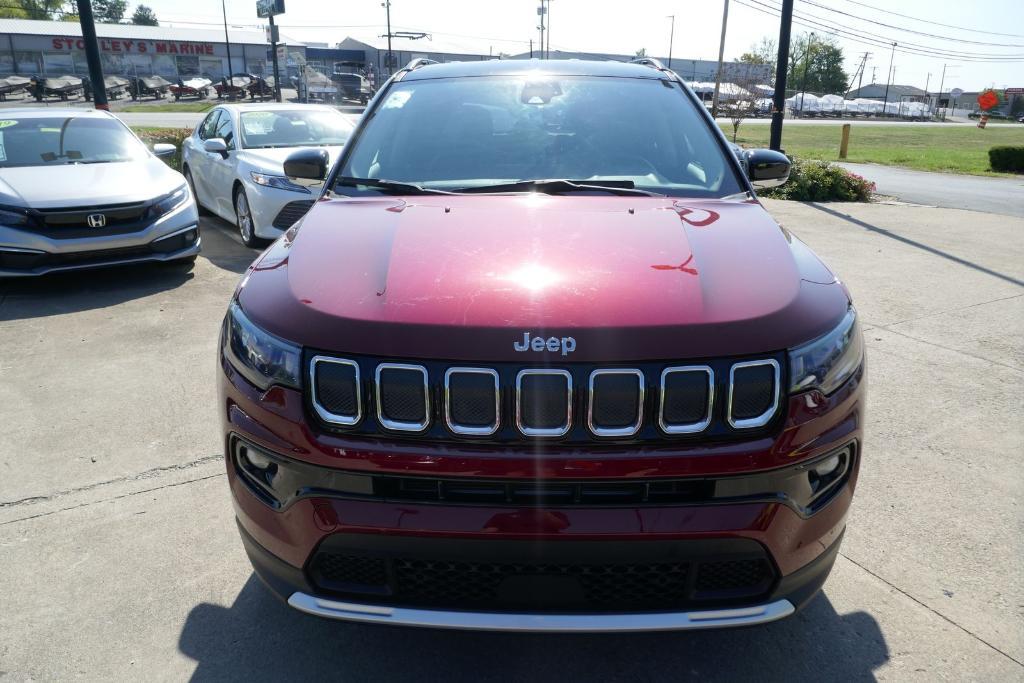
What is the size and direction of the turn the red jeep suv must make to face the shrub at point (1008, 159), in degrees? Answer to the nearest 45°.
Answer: approximately 135° to its left

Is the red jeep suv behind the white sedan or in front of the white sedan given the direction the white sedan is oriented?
in front

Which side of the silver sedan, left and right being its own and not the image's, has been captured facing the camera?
front

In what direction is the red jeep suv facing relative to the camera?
toward the camera

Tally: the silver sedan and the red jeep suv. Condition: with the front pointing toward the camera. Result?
2

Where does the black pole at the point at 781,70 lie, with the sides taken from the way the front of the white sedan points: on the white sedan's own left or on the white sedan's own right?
on the white sedan's own left

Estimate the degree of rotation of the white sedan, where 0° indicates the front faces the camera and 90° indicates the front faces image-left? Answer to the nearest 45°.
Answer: approximately 315°

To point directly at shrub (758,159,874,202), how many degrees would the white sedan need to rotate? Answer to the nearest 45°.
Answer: approximately 45° to its left

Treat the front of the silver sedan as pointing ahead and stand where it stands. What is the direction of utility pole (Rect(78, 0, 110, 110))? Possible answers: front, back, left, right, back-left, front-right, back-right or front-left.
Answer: back

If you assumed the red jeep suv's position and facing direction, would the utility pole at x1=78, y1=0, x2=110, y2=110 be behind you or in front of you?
behind

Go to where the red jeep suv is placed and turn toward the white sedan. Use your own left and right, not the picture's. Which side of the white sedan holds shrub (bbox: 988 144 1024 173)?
right

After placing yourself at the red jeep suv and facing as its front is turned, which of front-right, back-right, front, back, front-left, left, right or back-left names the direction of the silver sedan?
back-right

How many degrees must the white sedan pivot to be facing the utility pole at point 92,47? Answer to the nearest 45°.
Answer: approximately 180°
